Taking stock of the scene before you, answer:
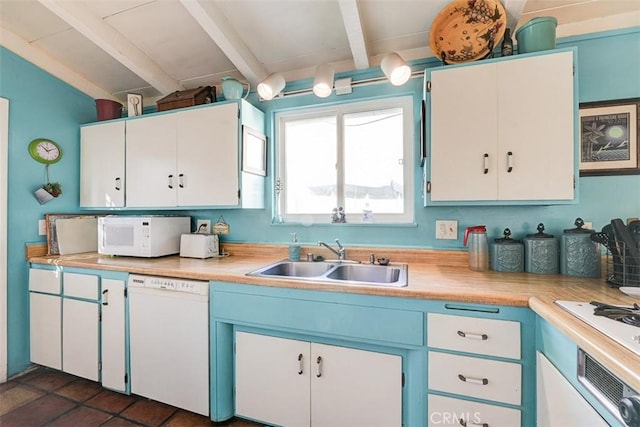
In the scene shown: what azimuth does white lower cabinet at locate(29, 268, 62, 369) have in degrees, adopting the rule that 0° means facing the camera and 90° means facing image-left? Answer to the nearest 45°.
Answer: approximately 45°

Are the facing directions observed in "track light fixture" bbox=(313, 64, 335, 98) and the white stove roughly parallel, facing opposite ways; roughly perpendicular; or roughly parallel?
roughly perpendicular

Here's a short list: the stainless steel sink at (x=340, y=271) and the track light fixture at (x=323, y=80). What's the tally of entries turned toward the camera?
2

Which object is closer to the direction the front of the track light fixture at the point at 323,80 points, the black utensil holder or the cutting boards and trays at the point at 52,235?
the black utensil holder

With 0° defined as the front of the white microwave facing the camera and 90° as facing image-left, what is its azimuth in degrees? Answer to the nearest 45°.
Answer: approximately 45°

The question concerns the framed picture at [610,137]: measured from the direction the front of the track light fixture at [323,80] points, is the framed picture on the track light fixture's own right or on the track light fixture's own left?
on the track light fixture's own left

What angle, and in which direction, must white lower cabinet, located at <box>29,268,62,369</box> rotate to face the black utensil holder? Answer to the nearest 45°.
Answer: approximately 90° to its left

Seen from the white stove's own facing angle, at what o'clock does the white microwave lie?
The white microwave is roughly at 1 o'clock from the white stove.
